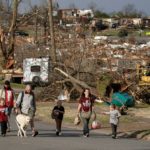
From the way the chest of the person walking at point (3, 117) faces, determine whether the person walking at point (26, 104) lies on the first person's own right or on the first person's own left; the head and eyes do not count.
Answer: on the first person's own left

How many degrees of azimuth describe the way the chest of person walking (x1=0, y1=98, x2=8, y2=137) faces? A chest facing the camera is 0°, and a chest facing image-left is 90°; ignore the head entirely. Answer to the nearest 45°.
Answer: approximately 0°
